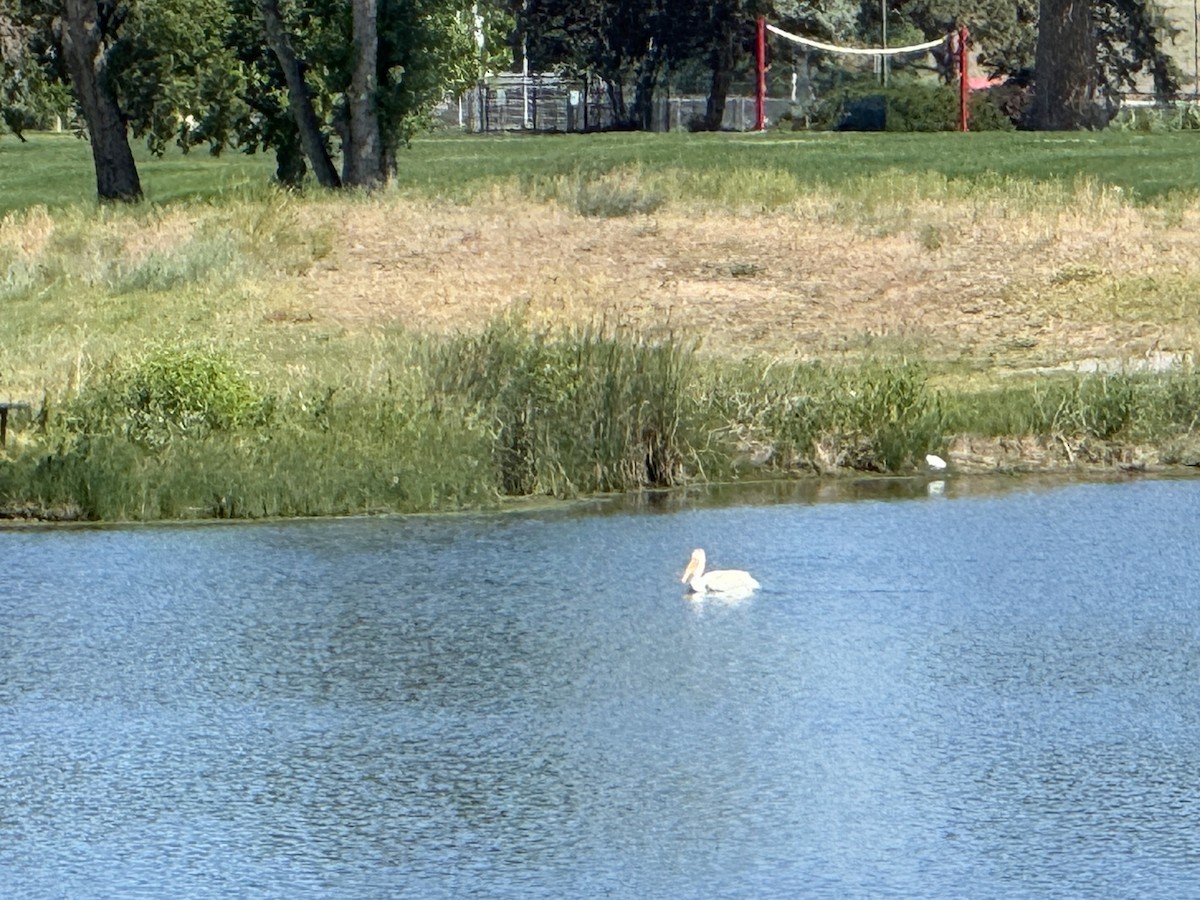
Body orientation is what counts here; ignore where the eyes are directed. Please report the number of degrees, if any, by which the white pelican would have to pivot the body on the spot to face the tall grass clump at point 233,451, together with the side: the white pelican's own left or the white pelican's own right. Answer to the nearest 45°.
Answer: approximately 45° to the white pelican's own right

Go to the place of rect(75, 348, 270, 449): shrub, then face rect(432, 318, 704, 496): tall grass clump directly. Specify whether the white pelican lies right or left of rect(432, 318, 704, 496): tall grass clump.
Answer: right

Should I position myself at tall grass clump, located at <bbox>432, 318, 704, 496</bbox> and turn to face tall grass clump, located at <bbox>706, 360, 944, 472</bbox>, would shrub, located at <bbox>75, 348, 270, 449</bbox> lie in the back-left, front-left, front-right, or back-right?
back-left

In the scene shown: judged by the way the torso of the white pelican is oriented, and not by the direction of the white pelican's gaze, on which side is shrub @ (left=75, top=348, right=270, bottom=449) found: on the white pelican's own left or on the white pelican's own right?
on the white pelican's own right

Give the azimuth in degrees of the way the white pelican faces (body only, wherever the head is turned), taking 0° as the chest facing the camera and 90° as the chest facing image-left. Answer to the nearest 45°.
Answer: approximately 90°

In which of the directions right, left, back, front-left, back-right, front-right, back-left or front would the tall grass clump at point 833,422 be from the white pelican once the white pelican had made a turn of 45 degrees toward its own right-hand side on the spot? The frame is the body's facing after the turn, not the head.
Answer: front-right

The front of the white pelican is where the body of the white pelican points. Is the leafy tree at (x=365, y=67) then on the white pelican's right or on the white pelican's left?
on the white pelican's right

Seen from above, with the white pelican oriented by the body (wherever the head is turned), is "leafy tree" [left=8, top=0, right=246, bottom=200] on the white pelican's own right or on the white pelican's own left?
on the white pelican's own right

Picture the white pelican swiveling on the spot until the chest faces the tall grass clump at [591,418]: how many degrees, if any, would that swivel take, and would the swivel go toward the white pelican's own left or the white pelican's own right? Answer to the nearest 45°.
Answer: approximately 90° to the white pelican's own right
